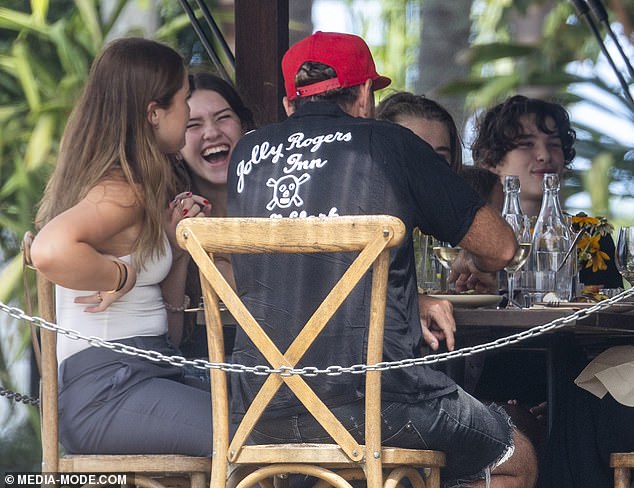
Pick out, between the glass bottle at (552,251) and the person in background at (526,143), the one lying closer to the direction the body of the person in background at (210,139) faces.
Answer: the glass bottle

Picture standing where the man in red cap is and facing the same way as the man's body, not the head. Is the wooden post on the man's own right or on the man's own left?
on the man's own left

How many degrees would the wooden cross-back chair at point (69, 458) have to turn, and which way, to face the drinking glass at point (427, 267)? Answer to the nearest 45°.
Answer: approximately 45° to its left

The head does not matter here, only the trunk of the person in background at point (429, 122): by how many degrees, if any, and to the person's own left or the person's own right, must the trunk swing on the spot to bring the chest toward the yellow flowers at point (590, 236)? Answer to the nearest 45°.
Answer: approximately 45° to the person's own left

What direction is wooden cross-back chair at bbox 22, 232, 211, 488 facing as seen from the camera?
to the viewer's right
